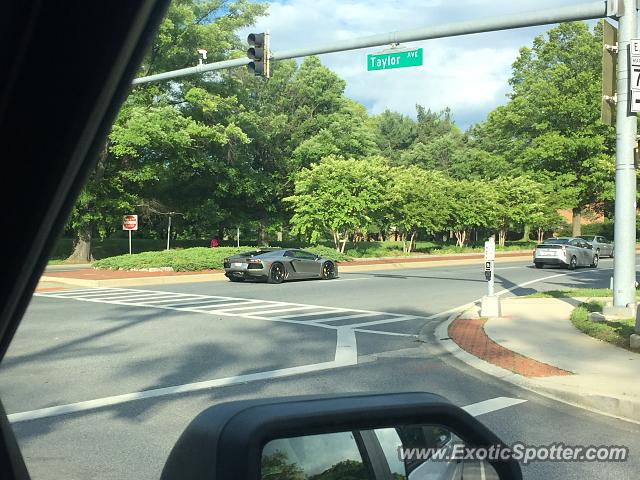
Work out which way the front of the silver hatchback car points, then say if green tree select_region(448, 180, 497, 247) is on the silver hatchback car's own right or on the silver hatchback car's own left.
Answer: on the silver hatchback car's own left

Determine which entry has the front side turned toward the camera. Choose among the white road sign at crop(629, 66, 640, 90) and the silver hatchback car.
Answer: the white road sign

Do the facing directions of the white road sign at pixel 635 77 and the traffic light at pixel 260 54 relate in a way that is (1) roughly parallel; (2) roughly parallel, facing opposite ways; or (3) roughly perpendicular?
roughly parallel

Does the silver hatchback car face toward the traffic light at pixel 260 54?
no

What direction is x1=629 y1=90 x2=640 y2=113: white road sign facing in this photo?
toward the camera

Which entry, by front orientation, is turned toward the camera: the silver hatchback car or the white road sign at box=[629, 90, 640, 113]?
the white road sign

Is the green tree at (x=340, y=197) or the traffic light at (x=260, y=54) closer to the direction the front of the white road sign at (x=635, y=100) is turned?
the traffic light

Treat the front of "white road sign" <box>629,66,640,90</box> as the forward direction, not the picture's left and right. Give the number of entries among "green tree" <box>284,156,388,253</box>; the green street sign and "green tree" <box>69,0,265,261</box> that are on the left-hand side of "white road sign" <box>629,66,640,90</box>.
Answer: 0

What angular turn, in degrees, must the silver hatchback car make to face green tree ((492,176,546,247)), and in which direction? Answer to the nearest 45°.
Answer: approximately 45° to its left

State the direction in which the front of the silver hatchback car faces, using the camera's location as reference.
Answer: facing away from the viewer and to the right of the viewer

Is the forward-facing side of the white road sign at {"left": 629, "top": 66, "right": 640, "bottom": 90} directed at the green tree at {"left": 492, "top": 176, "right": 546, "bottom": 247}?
no

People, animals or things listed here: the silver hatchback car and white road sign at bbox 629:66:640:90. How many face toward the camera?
1

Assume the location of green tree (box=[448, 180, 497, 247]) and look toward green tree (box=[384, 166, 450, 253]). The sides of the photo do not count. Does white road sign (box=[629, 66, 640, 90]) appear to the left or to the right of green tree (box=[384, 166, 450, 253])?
left

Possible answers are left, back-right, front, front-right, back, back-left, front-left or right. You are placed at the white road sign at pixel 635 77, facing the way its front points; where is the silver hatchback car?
back

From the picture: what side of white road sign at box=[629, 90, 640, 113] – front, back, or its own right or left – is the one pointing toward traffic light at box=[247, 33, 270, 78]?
right

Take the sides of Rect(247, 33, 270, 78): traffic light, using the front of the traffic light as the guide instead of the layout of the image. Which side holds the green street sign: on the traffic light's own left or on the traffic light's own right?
on the traffic light's own left

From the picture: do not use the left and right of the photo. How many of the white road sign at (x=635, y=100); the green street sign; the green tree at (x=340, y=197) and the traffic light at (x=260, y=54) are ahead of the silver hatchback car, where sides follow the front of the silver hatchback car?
0

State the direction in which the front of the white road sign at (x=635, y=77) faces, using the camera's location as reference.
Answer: facing the viewer

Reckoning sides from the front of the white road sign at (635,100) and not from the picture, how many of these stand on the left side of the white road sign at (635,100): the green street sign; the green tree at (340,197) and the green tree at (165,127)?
0
